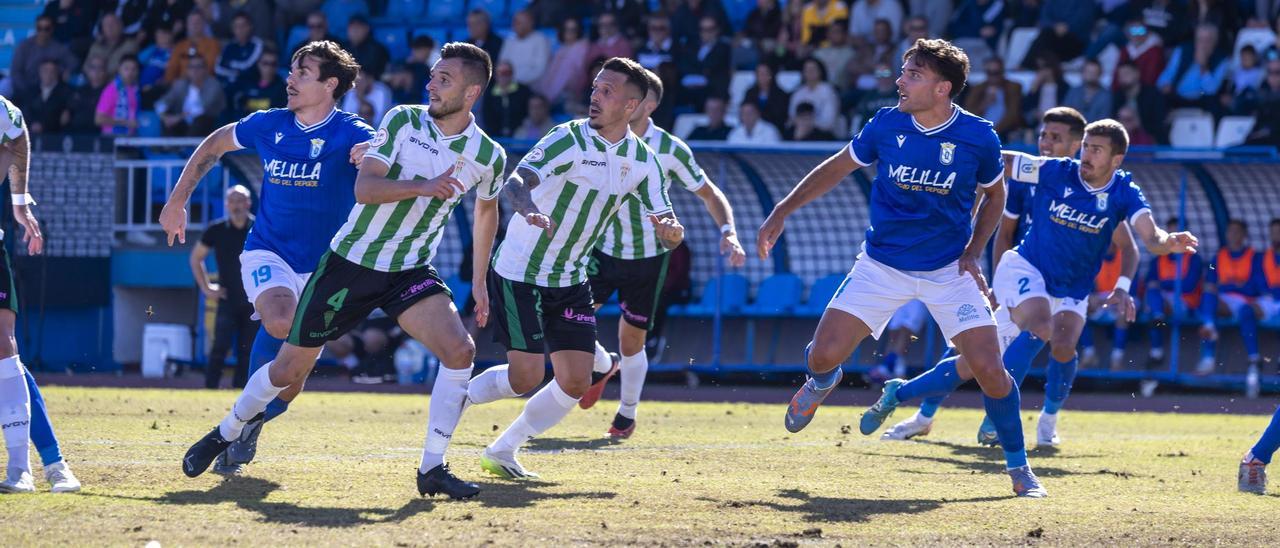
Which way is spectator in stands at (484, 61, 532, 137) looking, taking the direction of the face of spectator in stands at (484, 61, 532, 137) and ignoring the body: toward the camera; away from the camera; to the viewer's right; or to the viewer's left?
toward the camera

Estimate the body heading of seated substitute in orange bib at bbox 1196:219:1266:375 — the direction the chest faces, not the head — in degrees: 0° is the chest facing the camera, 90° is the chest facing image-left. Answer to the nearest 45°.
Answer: approximately 0°

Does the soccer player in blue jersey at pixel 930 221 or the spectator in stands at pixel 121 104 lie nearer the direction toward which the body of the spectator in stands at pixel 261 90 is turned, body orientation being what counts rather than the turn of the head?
the soccer player in blue jersey

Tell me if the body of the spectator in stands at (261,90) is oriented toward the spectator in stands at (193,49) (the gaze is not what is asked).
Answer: no

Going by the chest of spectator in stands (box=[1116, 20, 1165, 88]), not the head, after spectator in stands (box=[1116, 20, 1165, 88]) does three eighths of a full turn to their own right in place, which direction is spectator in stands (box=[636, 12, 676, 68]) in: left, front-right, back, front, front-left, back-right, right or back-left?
left

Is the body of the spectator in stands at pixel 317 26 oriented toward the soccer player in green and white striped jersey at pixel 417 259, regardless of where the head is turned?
yes

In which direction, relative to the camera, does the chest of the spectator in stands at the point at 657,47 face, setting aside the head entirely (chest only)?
toward the camera

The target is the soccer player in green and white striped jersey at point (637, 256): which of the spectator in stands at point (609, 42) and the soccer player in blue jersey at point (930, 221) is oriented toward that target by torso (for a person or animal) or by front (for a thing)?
the spectator in stands

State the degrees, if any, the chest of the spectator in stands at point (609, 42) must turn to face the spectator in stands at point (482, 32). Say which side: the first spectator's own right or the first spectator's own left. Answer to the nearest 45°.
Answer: approximately 90° to the first spectator's own right

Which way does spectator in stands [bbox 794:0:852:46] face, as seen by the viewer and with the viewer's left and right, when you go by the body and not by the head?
facing the viewer

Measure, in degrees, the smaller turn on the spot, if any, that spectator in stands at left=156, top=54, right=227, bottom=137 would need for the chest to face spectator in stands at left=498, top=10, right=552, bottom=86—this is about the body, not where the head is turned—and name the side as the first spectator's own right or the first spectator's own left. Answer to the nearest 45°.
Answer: approximately 90° to the first spectator's own left

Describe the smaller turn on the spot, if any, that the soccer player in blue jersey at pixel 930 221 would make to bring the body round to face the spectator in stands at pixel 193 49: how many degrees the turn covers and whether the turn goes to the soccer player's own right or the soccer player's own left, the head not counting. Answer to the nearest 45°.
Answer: approximately 135° to the soccer player's own right

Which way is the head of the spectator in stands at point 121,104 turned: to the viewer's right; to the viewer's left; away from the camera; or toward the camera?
toward the camera

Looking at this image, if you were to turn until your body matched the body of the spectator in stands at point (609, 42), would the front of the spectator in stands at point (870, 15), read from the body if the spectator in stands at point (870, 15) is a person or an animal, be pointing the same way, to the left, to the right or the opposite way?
the same way

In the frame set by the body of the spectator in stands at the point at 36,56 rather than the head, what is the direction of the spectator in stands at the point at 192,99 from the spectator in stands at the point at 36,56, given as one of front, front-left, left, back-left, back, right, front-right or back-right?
front-left
